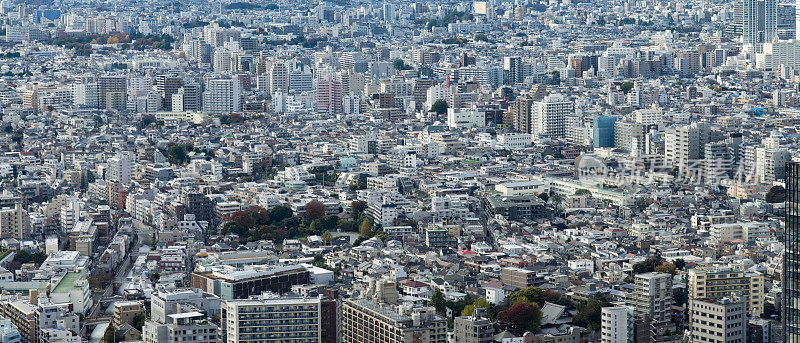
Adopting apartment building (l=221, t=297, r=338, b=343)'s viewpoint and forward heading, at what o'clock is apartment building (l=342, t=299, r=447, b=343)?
apartment building (l=342, t=299, r=447, b=343) is roughly at 9 o'clock from apartment building (l=221, t=297, r=338, b=343).

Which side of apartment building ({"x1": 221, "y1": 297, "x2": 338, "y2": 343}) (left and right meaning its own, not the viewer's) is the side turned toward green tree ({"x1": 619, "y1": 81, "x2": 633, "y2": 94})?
back

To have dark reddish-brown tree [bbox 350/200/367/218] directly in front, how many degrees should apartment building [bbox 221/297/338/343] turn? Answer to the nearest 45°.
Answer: approximately 180°

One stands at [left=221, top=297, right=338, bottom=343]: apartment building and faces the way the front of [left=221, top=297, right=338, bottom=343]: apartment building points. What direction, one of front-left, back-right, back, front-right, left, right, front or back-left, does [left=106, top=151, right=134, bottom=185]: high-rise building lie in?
back

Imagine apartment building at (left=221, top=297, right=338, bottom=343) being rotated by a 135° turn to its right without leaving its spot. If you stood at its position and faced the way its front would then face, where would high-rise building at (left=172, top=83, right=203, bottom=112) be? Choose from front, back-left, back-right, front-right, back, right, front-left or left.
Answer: front-right

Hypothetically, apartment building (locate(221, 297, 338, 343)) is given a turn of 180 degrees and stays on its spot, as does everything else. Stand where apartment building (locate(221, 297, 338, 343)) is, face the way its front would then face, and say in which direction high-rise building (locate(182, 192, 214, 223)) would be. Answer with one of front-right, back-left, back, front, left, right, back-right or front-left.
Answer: front

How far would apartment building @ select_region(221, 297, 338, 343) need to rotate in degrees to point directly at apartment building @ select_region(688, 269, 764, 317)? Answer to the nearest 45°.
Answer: approximately 90° to its left

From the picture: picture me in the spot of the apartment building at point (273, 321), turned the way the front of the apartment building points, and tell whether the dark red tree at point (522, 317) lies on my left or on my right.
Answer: on my left

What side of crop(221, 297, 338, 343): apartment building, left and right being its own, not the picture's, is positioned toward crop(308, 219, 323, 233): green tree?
back

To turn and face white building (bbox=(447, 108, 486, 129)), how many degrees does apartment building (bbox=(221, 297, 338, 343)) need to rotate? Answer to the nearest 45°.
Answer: approximately 180°

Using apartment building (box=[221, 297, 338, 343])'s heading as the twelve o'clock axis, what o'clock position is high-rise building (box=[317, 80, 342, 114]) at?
The high-rise building is roughly at 6 o'clock from the apartment building.

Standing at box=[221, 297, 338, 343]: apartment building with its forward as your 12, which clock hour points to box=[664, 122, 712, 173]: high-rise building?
The high-rise building is roughly at 7 o'clock from the apartment building.

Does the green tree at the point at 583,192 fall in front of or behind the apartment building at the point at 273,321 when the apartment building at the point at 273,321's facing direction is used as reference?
behind

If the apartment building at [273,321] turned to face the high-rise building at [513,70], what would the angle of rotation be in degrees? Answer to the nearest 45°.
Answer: approximately 180°

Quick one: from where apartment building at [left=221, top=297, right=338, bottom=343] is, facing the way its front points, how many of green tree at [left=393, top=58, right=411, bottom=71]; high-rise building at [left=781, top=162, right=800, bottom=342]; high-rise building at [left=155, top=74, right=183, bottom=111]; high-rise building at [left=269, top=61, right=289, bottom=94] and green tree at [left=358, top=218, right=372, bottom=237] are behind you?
4

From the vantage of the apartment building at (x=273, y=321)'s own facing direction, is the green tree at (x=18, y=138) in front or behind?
behind

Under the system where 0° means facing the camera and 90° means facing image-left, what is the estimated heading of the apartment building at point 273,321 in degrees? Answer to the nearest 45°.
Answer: approximately 0°

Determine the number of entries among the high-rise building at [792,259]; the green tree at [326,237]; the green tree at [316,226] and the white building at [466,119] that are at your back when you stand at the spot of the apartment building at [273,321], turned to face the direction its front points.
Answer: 3
